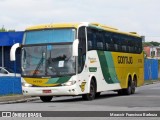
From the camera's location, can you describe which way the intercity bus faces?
facing the viewer and to the left of the viewer

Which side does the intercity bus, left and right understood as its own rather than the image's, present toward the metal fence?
right
